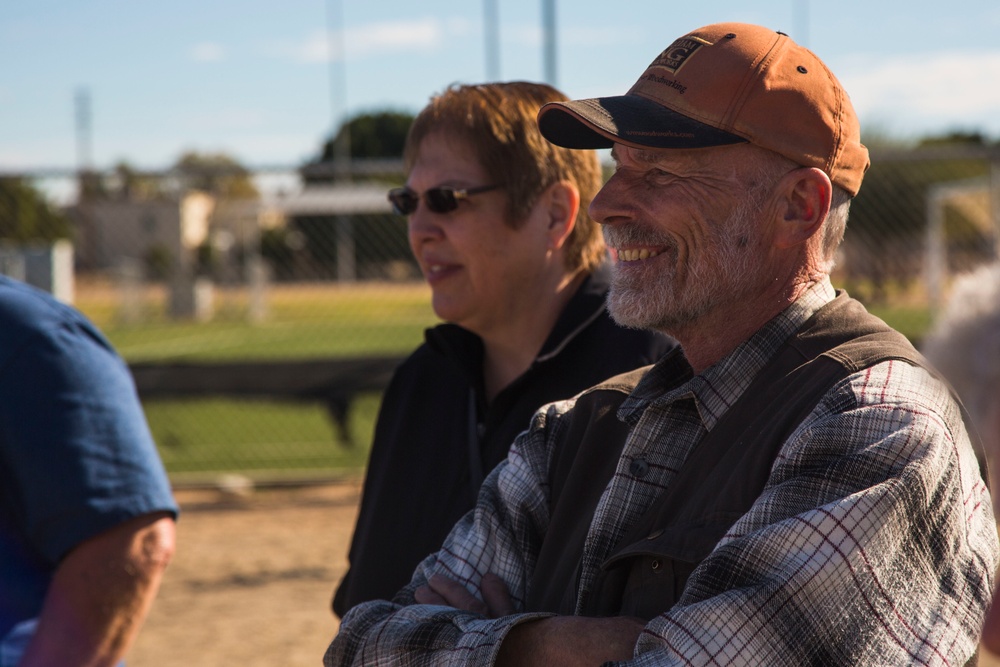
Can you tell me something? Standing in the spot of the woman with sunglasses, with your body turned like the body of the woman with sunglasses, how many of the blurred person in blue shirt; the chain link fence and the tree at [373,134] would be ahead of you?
1

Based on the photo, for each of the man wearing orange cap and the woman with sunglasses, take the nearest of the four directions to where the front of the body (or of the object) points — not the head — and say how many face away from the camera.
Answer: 0

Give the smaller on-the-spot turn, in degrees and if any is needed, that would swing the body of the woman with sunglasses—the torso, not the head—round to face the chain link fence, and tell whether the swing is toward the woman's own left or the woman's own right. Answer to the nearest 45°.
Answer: approximately 135° to the woman's own right

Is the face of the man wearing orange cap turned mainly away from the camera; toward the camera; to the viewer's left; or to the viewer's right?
to the viewer's left

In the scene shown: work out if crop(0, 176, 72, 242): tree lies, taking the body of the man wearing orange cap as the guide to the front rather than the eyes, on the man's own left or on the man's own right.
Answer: on the man's own right

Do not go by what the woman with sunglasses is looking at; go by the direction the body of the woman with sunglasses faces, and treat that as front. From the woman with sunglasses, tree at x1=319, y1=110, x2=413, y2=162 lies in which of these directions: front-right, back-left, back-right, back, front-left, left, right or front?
back-right

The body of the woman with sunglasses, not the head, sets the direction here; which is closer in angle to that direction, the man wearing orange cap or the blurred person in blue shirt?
the blurred person in blue shirt
